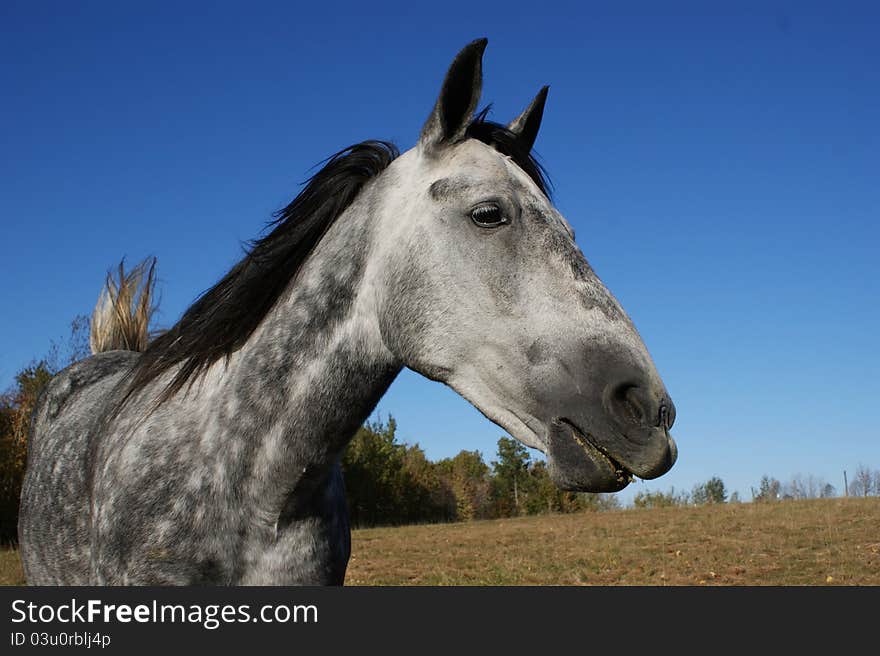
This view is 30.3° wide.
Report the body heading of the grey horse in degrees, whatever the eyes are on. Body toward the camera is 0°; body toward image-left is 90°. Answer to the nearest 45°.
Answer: approximately 315°
